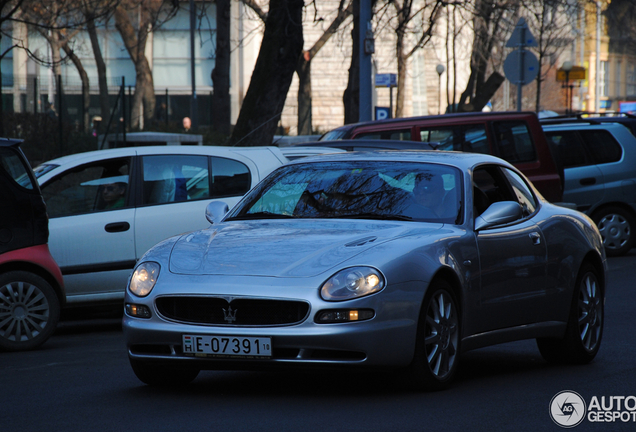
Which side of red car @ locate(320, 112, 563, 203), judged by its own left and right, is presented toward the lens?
left

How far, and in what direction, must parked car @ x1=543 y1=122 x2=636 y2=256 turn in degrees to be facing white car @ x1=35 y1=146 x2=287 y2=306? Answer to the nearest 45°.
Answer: approximately 45° to its left

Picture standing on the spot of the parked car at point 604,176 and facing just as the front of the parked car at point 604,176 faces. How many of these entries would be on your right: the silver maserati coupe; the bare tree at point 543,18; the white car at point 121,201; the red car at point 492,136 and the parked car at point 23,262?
1

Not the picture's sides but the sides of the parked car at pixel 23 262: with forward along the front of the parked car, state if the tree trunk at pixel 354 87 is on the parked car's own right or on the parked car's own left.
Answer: on the parked car's own right

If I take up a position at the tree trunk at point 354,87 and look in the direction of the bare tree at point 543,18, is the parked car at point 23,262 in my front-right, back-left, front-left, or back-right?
back-right

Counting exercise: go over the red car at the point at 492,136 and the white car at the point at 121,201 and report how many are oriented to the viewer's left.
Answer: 2

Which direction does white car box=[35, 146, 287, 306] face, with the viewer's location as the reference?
facing to the left of the viewer

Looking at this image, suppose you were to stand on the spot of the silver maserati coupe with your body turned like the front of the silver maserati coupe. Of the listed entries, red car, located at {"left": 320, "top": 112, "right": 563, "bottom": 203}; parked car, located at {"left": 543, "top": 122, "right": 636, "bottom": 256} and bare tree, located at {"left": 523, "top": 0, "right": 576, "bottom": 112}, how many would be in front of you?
0

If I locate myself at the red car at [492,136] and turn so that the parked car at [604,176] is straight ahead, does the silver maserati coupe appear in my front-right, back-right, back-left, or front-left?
back-right

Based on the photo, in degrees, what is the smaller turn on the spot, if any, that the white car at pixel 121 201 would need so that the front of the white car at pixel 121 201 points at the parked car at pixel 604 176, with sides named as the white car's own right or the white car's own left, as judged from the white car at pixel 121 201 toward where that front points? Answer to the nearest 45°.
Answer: approximately 135° to the white car's own right

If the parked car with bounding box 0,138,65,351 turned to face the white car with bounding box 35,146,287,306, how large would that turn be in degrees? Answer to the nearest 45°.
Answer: approximately 135° to its right

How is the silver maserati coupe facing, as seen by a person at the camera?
facing the viewer and to the left of the viewer

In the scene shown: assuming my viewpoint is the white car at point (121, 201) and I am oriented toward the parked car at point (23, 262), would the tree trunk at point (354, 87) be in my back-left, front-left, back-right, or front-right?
back-right

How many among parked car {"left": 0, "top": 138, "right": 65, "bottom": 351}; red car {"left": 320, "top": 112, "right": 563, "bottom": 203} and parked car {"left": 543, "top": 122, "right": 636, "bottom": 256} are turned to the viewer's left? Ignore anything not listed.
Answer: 3

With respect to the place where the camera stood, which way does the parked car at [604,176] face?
facing to the left of the viewer

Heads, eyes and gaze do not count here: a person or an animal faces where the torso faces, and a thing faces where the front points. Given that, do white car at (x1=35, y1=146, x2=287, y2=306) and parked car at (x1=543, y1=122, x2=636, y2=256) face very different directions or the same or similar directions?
same or similar directions
